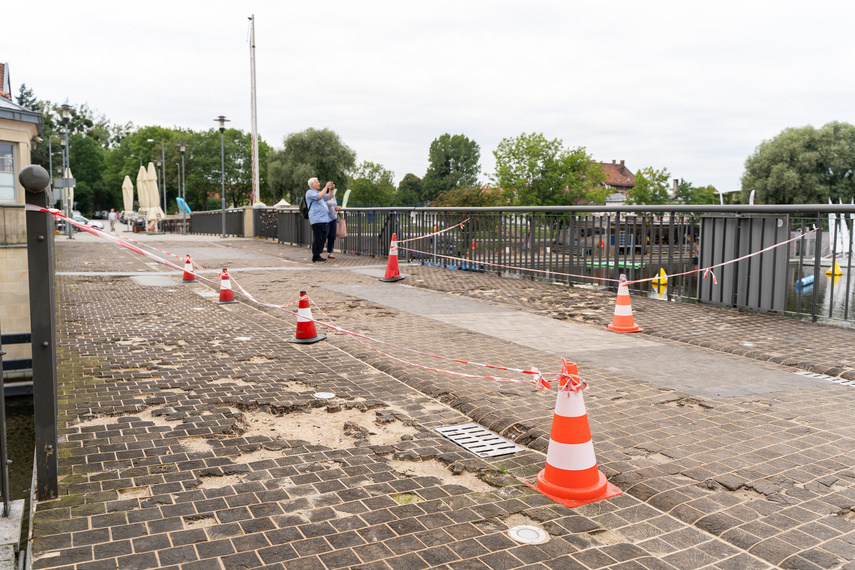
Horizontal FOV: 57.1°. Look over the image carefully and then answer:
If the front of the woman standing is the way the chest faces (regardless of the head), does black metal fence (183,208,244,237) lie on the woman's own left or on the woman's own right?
on the woman's own left

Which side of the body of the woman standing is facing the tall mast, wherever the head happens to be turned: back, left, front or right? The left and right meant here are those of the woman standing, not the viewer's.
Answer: left

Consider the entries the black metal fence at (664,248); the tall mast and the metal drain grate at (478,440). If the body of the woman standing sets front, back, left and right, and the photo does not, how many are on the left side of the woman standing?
1

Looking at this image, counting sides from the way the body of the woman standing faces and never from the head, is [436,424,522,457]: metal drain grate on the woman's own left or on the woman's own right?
on the woman's own right

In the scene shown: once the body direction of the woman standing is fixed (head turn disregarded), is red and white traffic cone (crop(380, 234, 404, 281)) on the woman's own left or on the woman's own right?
on the woman's own right

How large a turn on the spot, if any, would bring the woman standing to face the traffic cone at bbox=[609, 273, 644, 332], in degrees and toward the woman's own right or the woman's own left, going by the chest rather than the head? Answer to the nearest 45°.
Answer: approximately 90° to the woman's own right
